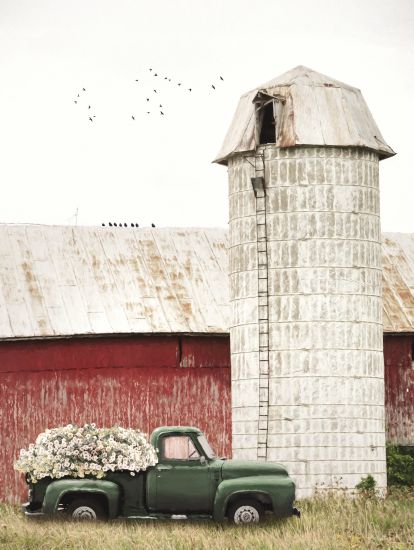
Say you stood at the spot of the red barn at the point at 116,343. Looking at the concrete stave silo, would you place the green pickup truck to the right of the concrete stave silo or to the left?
right

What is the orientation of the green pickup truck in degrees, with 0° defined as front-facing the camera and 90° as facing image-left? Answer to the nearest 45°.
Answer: approximately 270°

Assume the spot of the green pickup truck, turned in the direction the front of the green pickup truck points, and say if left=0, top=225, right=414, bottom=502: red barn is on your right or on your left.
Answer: on your left

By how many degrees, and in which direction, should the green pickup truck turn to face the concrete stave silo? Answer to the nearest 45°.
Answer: approximately 45° to its left

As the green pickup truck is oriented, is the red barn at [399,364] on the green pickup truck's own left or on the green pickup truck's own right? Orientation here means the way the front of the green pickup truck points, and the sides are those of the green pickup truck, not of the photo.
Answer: on the green pickup truck's own left
